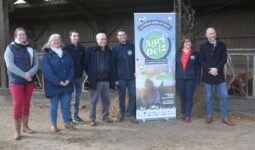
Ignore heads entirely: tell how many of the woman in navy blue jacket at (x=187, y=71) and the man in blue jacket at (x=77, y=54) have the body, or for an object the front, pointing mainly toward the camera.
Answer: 2

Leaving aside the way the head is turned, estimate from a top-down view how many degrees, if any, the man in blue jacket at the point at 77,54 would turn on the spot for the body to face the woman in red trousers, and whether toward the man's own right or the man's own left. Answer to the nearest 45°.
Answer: approximately 45° to the man's own right

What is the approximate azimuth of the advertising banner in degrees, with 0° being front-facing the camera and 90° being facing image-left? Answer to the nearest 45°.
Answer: approximately 0°

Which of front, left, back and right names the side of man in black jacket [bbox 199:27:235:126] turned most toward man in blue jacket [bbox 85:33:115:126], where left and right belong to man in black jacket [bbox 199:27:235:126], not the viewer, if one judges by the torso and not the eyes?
right

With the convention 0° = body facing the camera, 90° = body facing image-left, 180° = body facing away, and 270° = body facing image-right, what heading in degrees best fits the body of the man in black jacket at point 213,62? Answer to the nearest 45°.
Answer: approximately 0°

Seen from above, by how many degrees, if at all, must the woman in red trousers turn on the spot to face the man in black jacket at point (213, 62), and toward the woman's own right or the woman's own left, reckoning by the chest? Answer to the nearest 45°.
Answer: approximately 45° to the woman's own left
